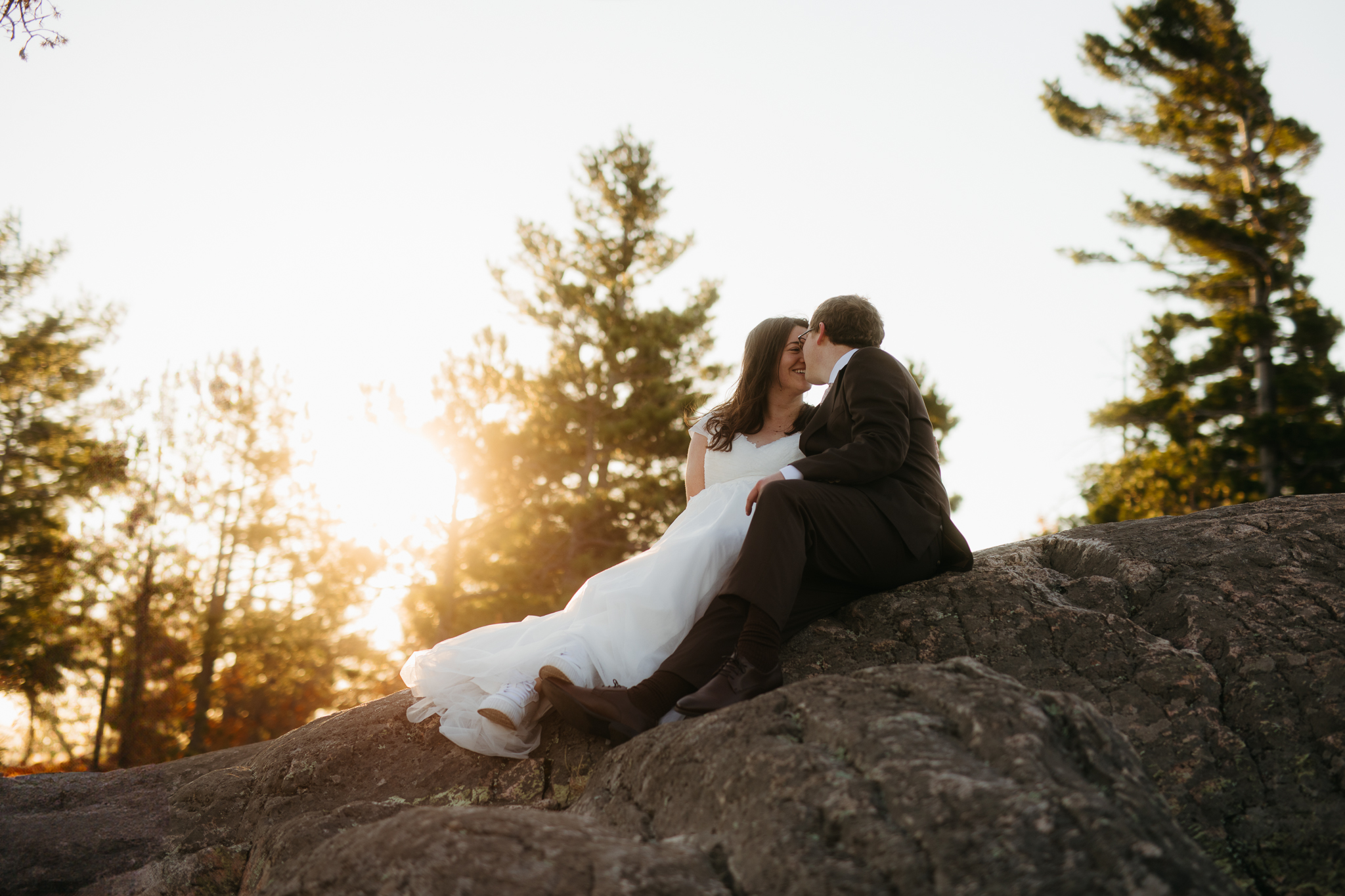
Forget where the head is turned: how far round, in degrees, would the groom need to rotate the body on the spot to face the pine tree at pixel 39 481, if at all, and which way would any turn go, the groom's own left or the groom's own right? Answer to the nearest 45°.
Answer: approximately 45° to the groom's own right

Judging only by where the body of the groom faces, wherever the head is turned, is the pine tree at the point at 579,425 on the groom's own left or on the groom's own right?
on the groom's own right

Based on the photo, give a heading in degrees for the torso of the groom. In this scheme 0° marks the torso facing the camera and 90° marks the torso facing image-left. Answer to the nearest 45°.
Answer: approximately 90°

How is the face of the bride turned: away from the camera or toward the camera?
toward the camera

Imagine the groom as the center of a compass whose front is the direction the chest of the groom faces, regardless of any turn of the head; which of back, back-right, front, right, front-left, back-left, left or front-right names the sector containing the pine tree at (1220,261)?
back-right

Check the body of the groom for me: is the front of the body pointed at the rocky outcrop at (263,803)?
yes

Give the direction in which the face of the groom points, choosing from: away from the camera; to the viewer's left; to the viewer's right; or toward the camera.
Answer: to the viewer's left

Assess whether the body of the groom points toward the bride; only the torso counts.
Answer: yes

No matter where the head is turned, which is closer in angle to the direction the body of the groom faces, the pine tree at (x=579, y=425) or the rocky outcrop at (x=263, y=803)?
the rocky outcrop
